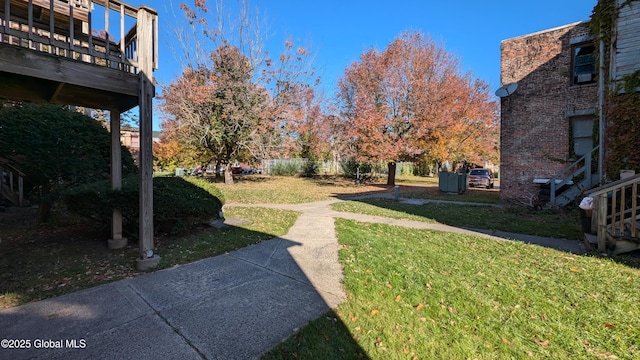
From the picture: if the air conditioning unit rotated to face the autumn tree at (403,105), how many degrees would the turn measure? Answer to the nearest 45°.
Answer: approximately 45° to its right

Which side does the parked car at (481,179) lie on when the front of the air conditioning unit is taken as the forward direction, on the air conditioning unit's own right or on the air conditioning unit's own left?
on the air conditioning unit's own right

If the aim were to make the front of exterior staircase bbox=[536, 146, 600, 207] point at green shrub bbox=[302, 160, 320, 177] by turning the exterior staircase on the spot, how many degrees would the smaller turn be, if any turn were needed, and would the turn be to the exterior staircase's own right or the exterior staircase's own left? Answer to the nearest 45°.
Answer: approximately 45° to the exterior staircase's own right

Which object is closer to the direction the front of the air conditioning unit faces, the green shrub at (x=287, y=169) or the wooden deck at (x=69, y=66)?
the wooden deck

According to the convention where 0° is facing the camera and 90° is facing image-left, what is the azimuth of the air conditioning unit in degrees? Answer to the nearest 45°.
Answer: approximately 45°

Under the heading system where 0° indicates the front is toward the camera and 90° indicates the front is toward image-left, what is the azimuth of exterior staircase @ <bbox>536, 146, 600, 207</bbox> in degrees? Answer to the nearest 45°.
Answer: approximately 90°

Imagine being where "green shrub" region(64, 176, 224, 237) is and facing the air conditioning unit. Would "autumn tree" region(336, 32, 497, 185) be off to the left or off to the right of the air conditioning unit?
left

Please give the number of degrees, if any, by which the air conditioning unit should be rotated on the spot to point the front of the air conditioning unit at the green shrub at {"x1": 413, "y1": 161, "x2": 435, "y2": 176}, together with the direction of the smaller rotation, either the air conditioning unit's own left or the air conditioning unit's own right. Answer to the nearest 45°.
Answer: approximately 90° to the air conditioning unit's own right

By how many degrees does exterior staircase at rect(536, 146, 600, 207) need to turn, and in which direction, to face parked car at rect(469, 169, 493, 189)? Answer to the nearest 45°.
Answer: approximately 45° to its right
